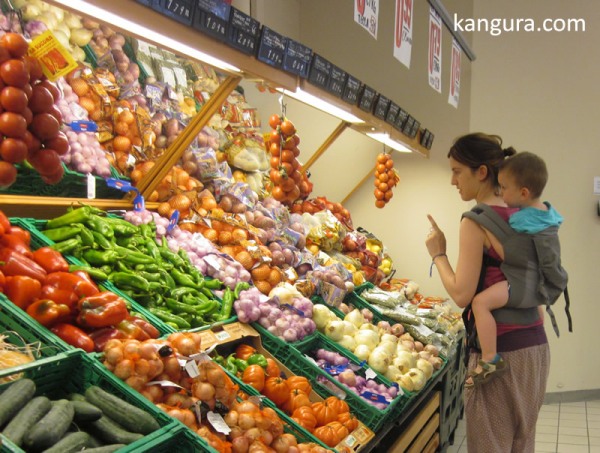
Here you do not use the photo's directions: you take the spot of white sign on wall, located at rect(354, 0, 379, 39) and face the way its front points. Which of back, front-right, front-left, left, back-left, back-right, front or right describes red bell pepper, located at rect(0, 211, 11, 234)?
right

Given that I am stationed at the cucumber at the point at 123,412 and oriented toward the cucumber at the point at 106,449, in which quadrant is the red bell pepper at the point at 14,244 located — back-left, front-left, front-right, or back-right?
back-right

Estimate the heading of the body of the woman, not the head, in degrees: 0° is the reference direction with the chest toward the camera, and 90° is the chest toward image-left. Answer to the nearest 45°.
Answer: approximately 90°

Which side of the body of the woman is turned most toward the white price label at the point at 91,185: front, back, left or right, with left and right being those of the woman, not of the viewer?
front

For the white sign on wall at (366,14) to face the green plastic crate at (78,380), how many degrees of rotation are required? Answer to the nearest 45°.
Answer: approximately 90° to its right

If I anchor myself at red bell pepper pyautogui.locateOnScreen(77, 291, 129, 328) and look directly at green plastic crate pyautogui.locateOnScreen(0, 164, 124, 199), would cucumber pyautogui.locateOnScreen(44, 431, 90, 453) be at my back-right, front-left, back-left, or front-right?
back-left

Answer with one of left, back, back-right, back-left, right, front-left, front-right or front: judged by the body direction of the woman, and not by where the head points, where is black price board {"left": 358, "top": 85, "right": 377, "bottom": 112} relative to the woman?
front-right

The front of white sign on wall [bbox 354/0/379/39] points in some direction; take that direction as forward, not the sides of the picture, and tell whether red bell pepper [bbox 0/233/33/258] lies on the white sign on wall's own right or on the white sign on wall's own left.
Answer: on the white sign on wall's own right

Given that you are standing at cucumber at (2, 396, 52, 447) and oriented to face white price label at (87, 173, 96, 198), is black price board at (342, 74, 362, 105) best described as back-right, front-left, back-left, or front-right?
front-right

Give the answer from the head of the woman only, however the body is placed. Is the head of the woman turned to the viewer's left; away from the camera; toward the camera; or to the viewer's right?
to the viewer's left

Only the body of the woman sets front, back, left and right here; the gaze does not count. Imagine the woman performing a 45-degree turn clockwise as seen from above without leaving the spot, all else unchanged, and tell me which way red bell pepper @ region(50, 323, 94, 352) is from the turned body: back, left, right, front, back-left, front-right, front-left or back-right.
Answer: left

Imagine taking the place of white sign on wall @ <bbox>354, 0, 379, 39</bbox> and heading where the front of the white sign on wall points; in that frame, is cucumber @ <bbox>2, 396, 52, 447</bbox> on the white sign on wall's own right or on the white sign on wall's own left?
on the white sign on wall's own right

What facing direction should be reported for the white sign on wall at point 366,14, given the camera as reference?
facing the viewer and to the right of the viewer

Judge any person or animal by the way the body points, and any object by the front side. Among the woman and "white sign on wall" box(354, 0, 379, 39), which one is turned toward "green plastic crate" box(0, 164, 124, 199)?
the woman
